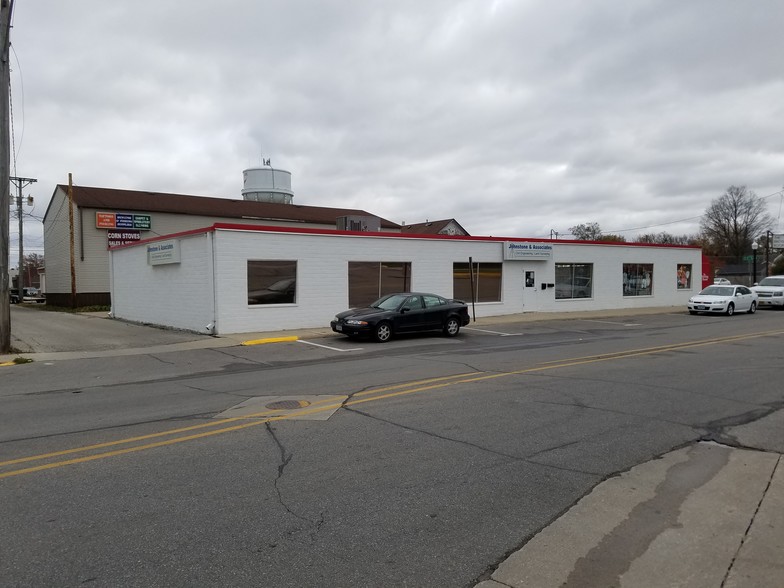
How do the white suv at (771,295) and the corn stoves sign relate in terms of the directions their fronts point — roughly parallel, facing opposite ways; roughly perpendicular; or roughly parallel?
roughly perpendicular

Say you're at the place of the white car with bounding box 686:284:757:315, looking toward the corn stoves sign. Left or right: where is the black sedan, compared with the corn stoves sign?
left

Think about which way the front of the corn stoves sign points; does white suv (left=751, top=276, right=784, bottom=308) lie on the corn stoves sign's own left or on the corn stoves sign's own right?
on the corn stoves sign's own left

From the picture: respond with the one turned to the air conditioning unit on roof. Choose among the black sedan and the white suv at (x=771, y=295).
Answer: the white suv

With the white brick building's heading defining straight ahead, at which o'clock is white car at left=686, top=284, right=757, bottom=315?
The white car is roughly at 10 o'clock from the white brick building.

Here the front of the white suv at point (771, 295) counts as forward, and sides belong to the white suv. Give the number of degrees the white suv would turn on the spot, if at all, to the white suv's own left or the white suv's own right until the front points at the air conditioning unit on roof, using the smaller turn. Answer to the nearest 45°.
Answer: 0° — it already faces it

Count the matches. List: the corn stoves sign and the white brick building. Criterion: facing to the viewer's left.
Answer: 0

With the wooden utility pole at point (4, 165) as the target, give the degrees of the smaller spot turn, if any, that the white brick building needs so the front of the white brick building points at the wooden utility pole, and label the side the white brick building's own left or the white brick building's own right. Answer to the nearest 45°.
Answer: approximately 90° to the white brick building's own right

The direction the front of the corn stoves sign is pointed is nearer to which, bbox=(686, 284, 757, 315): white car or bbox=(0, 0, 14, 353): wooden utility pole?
the wooden utility pole
